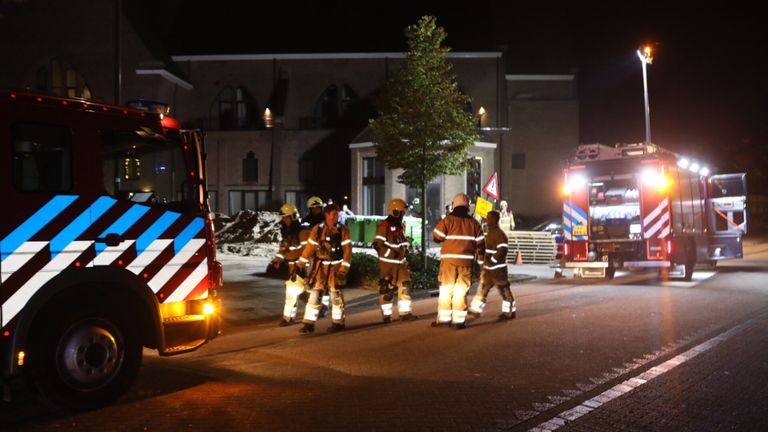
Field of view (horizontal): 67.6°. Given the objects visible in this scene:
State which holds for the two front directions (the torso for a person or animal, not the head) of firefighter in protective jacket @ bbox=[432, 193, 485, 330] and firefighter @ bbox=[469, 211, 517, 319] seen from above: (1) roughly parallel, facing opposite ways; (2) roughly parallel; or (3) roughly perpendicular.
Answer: roughly perpendicular

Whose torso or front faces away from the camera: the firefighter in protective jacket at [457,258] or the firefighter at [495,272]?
the firefighter in protective jacket

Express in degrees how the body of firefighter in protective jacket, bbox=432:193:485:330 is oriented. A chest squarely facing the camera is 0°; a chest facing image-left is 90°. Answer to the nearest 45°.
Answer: approximately 180°

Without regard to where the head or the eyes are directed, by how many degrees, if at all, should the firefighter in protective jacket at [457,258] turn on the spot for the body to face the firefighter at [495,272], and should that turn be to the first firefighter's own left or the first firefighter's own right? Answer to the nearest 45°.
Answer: approximately 45° to the first firefighter's own right

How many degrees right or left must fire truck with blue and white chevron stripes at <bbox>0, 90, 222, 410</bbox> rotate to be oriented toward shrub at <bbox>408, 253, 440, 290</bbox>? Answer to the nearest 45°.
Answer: approximately 45° to its left

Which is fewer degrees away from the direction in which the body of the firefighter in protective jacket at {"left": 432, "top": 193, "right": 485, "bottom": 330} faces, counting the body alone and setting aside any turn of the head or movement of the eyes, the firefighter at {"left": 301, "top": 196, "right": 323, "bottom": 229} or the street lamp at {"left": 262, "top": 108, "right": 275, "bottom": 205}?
the street lamp

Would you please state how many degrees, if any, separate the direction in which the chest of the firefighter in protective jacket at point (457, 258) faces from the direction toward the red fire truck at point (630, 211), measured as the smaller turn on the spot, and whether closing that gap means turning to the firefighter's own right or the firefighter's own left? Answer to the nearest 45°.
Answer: approximately 45° to the firefighter's own right

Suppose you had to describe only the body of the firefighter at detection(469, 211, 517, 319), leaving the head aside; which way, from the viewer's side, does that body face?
to the viewer's left

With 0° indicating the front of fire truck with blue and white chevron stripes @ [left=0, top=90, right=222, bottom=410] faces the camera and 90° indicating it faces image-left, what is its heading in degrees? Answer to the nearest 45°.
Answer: approximately 270°

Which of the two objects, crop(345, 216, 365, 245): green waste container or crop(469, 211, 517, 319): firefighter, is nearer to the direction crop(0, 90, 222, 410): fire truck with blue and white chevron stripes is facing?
the firefighter

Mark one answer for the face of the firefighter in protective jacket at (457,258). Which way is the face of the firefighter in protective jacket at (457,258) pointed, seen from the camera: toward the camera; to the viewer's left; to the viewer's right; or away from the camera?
away from the camera
